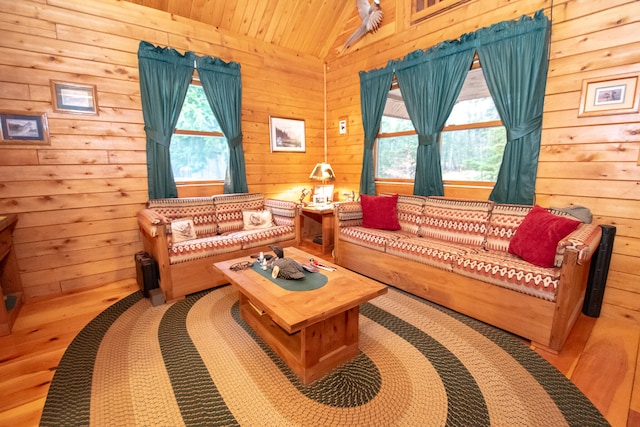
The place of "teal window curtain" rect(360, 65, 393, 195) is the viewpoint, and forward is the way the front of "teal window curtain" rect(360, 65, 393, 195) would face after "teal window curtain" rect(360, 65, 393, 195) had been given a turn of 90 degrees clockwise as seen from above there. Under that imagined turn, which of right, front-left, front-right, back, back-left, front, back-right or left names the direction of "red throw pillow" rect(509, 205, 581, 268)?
back

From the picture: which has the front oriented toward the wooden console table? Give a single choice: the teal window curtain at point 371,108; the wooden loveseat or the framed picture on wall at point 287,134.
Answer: the teal window curtain

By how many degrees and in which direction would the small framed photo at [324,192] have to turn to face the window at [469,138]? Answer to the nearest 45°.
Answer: approximately 45° to its left

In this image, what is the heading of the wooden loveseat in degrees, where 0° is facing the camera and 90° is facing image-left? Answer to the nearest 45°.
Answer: approximately 315°

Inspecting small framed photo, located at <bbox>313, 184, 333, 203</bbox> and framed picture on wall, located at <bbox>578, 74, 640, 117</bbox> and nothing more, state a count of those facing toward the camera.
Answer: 2

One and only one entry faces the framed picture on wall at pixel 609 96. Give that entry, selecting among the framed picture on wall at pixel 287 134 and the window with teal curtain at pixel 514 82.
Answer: the framed picture on wall at pixel 287 134

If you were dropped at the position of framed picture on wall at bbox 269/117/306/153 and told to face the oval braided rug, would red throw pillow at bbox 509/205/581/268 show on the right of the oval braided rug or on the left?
left

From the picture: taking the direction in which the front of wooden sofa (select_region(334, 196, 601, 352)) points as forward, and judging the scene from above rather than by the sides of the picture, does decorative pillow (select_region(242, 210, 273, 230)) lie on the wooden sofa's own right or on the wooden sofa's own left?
on the wooden sofa's own right

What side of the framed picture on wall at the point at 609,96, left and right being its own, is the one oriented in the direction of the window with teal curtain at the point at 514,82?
right

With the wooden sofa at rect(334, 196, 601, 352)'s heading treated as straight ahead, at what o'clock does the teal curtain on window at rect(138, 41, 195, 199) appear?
The teal curtain on window is roughly at 1 o'clock from the wooden sofa.
